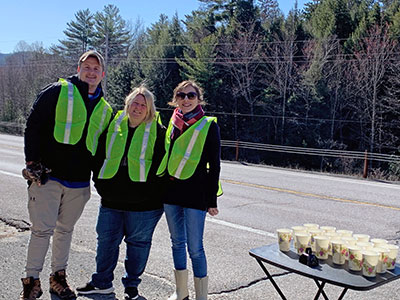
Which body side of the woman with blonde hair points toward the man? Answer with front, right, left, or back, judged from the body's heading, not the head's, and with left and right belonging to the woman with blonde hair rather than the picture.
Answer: right

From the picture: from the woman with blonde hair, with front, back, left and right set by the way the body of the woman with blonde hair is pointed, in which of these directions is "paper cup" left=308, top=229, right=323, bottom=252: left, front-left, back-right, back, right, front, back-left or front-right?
front-left

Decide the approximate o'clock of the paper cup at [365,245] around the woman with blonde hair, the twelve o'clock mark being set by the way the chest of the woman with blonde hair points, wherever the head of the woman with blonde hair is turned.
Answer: The paper cup is roughly at 10 o'clock from the woman with blonde hair.

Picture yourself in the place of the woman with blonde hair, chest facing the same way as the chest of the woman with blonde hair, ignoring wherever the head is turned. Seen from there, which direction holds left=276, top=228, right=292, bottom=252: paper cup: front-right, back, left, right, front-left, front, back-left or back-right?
front-left

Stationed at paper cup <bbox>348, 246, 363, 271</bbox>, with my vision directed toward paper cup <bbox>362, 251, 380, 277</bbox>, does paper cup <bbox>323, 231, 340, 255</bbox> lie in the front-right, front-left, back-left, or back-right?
back-left

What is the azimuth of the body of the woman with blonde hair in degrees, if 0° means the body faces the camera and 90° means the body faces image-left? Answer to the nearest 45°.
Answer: approximately 0°

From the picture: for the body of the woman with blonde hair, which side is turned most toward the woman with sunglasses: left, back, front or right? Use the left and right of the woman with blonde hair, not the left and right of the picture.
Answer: left
